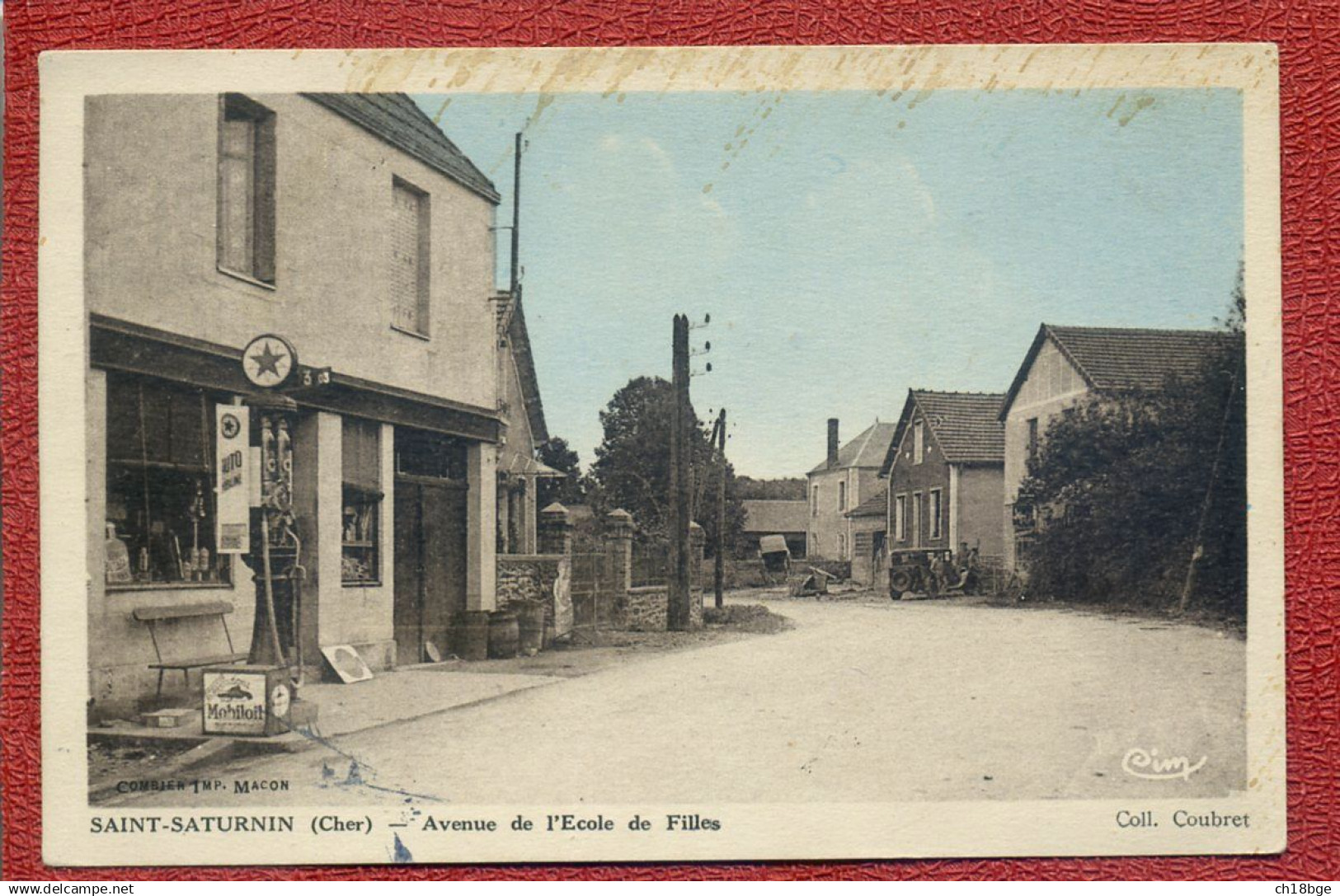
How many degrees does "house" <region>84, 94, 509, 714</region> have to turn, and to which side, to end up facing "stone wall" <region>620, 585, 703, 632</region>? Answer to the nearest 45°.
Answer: approximately 90° to its left

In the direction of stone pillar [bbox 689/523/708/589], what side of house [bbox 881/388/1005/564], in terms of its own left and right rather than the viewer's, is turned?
front

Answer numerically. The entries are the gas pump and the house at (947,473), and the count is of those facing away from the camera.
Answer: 0

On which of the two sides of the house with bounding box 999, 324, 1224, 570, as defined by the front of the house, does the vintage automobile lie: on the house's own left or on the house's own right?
on the house's own right
